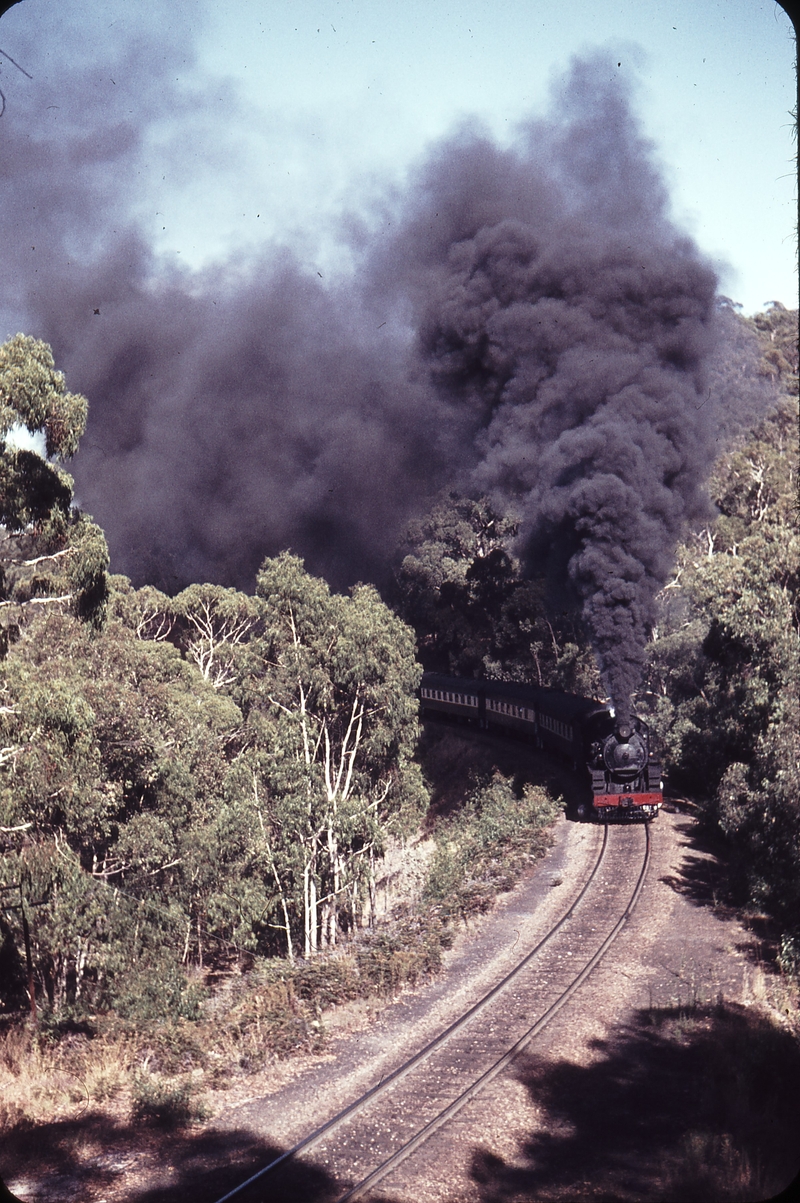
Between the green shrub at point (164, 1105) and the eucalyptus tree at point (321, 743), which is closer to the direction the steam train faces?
the green shrub

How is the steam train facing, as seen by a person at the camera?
facing the viewer

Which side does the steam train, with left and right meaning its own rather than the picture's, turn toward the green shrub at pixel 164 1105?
front

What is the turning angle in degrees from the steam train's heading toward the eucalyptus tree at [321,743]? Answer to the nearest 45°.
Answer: approximately 90° to its right

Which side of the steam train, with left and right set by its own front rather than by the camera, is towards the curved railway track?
front
